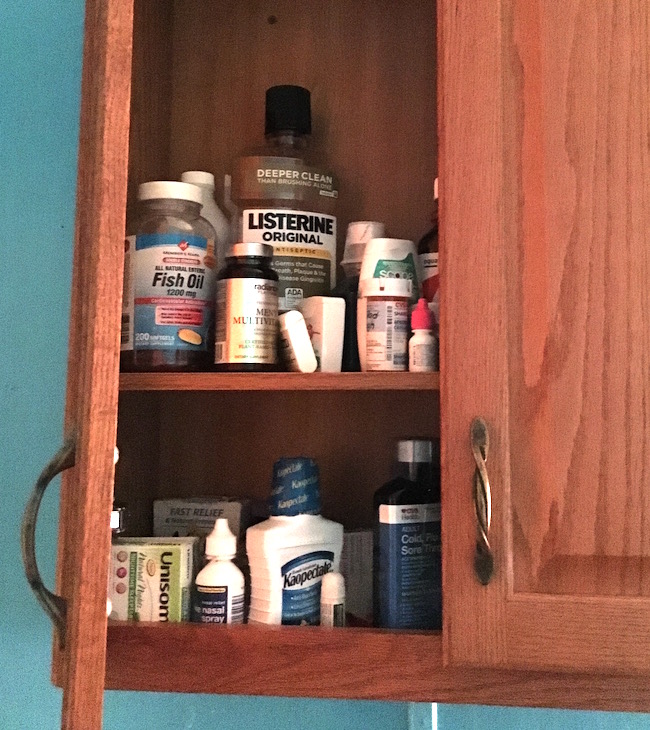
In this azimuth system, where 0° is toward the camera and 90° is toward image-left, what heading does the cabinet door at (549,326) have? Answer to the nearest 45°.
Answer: approximately 0°
